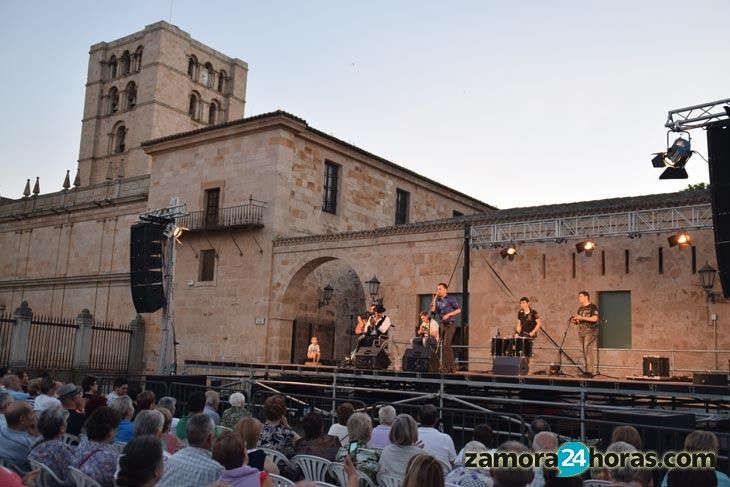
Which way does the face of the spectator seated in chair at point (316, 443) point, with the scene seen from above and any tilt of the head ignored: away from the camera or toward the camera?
away from the camera

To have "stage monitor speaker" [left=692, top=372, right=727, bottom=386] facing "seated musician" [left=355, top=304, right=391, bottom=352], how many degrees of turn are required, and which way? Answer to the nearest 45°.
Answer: approximately 90° to its left

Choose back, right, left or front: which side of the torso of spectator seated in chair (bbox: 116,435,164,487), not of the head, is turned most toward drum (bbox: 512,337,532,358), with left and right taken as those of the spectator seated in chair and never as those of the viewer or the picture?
front

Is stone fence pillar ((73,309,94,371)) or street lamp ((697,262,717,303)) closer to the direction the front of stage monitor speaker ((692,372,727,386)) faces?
the street lamp

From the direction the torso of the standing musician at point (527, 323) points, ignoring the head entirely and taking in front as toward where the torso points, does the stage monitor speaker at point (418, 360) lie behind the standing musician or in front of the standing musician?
in front

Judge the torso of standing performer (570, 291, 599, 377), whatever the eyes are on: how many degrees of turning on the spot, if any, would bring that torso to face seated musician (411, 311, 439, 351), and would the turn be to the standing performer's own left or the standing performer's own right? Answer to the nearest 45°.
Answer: approximately 45° to the standing performer's own right

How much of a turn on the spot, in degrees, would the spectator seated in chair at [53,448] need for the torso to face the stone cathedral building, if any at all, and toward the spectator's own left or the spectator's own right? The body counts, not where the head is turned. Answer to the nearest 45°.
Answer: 0° — they already face it

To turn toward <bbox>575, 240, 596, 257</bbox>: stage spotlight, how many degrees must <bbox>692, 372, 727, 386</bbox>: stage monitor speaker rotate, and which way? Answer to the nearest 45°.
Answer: approximately 45° to its left

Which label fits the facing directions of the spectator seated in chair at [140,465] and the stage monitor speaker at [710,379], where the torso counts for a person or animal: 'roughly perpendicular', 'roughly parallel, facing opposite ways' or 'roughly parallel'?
roughly parallel

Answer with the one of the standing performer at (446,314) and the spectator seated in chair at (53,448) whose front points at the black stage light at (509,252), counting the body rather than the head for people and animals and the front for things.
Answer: the spectator seated in chair

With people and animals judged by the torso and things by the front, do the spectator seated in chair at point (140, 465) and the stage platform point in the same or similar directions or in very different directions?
very different directions

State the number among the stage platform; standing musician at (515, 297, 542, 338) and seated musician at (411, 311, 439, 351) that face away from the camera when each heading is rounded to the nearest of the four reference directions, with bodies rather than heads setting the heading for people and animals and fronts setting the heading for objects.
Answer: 0

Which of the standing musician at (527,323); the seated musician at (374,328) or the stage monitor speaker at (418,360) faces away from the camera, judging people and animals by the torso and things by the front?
the stage monitor speaker

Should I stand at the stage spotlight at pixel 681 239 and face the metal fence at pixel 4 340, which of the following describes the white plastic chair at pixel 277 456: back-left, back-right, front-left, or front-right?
front-left

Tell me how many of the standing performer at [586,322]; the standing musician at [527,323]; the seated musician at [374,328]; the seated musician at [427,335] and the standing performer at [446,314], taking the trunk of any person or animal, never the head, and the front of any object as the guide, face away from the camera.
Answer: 0

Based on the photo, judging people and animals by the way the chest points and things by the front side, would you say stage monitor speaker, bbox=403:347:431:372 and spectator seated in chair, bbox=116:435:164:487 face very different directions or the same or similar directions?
same or similar directions

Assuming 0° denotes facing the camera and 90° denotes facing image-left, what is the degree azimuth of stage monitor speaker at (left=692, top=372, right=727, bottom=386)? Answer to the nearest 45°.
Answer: approximately 180°

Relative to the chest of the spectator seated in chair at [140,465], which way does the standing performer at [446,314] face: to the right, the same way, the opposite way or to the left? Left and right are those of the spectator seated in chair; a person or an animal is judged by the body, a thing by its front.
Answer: the opposite way

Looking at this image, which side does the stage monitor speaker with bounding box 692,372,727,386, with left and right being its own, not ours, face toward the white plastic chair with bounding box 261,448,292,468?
back

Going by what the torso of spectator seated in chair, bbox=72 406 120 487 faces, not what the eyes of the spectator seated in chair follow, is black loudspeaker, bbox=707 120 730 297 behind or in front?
in front

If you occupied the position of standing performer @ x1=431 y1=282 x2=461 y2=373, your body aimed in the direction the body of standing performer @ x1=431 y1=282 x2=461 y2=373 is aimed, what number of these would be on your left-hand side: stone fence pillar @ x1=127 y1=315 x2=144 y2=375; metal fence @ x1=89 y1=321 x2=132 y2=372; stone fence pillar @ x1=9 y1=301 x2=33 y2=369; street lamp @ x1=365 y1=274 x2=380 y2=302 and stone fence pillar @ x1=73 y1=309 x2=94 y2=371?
0

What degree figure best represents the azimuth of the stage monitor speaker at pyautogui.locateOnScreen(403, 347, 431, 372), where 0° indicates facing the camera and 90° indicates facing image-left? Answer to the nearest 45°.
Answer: approximately 180°
